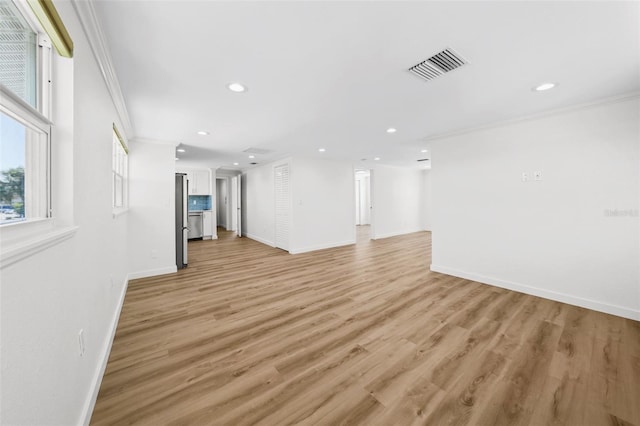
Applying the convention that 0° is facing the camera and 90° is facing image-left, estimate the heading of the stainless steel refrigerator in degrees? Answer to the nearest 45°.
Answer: approximately 270°

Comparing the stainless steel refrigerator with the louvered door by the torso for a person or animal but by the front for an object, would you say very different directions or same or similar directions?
very different directions

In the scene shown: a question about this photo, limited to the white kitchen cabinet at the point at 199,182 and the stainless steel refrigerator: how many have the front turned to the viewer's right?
1

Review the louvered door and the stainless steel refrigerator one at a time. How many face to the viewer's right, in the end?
1

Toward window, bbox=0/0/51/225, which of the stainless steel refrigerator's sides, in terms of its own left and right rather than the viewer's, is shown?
right

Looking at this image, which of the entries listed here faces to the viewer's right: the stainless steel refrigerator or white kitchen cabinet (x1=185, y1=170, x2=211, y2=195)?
the stainless steel refrigerator

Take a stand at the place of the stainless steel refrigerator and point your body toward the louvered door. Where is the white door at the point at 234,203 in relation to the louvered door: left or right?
left

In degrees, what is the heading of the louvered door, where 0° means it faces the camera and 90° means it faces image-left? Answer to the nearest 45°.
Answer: approximately 45°

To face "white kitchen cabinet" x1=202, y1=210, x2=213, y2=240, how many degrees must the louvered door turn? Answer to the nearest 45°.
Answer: approximately 90° to its right

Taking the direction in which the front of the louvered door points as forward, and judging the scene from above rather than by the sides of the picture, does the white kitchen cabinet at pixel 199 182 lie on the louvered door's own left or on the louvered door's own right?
on the louvered door's own right

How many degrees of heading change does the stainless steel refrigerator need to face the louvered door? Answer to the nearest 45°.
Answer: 0° — it already faces it
